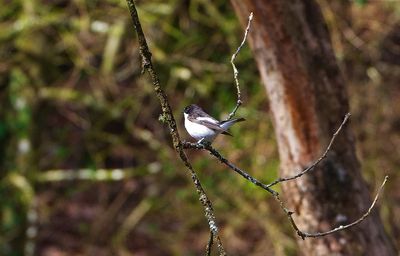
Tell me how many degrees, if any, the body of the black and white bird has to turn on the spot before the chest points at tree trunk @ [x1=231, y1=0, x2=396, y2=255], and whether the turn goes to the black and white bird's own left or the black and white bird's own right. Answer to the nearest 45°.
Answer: approximately 135° to the black and white bird's own right

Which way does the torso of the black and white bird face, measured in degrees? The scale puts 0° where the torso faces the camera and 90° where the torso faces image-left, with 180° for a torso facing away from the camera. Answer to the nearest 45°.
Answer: approximately 90°
